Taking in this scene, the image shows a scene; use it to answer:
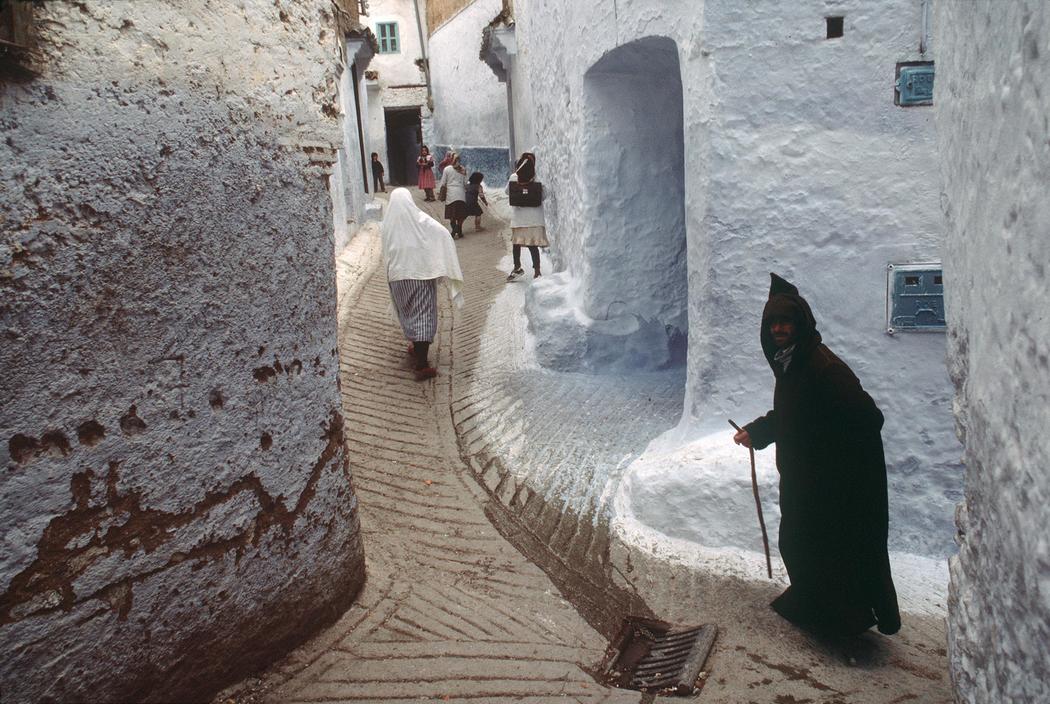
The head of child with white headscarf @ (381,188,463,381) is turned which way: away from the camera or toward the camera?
away from the camera

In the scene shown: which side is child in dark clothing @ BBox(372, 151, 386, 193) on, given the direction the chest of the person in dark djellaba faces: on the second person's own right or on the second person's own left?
on the second person's own right

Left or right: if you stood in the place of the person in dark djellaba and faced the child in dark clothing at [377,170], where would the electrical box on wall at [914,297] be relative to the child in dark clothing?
right
